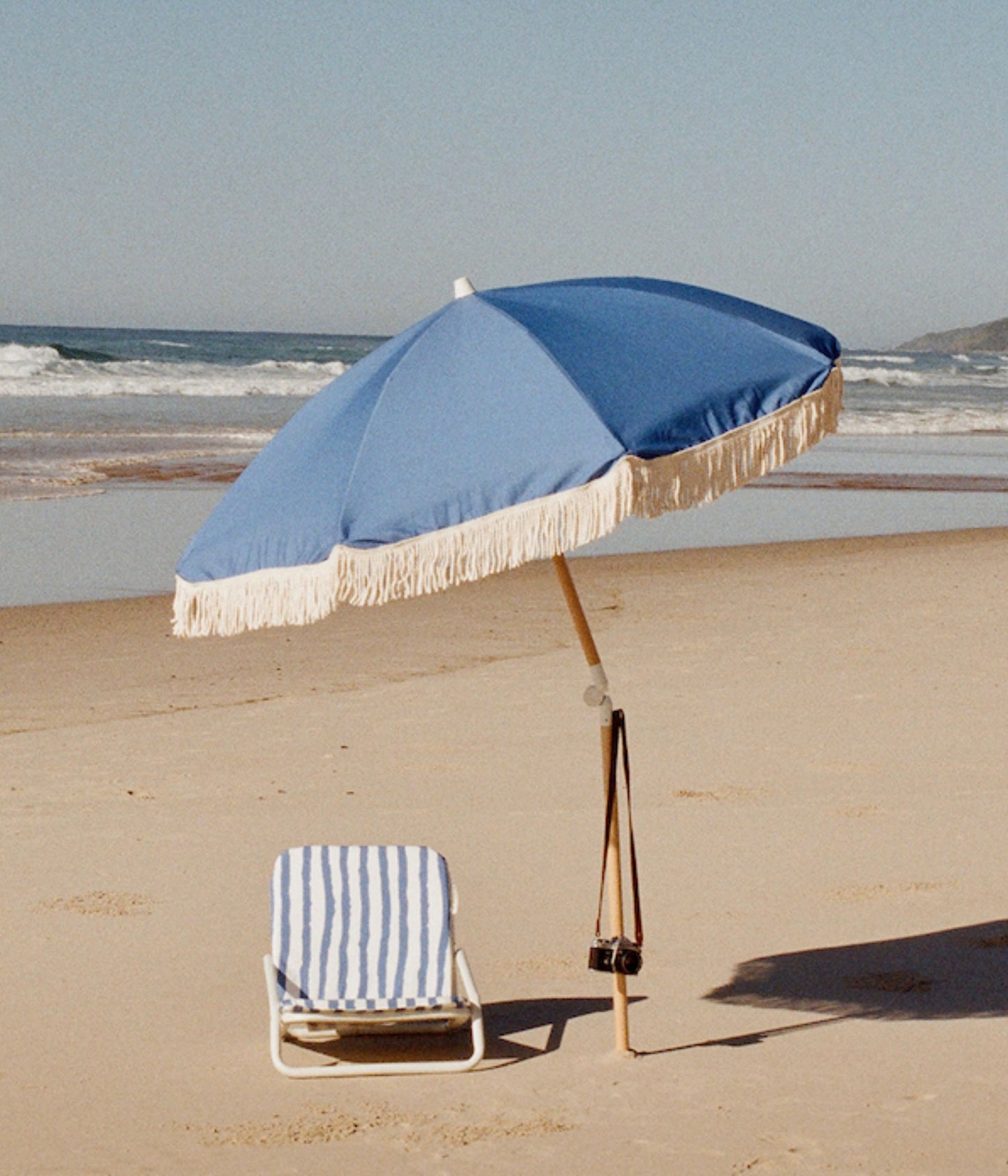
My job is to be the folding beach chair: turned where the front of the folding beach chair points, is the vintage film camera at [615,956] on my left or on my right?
on my left

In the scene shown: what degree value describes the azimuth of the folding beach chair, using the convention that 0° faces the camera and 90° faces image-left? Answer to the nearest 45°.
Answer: approximately 0°
